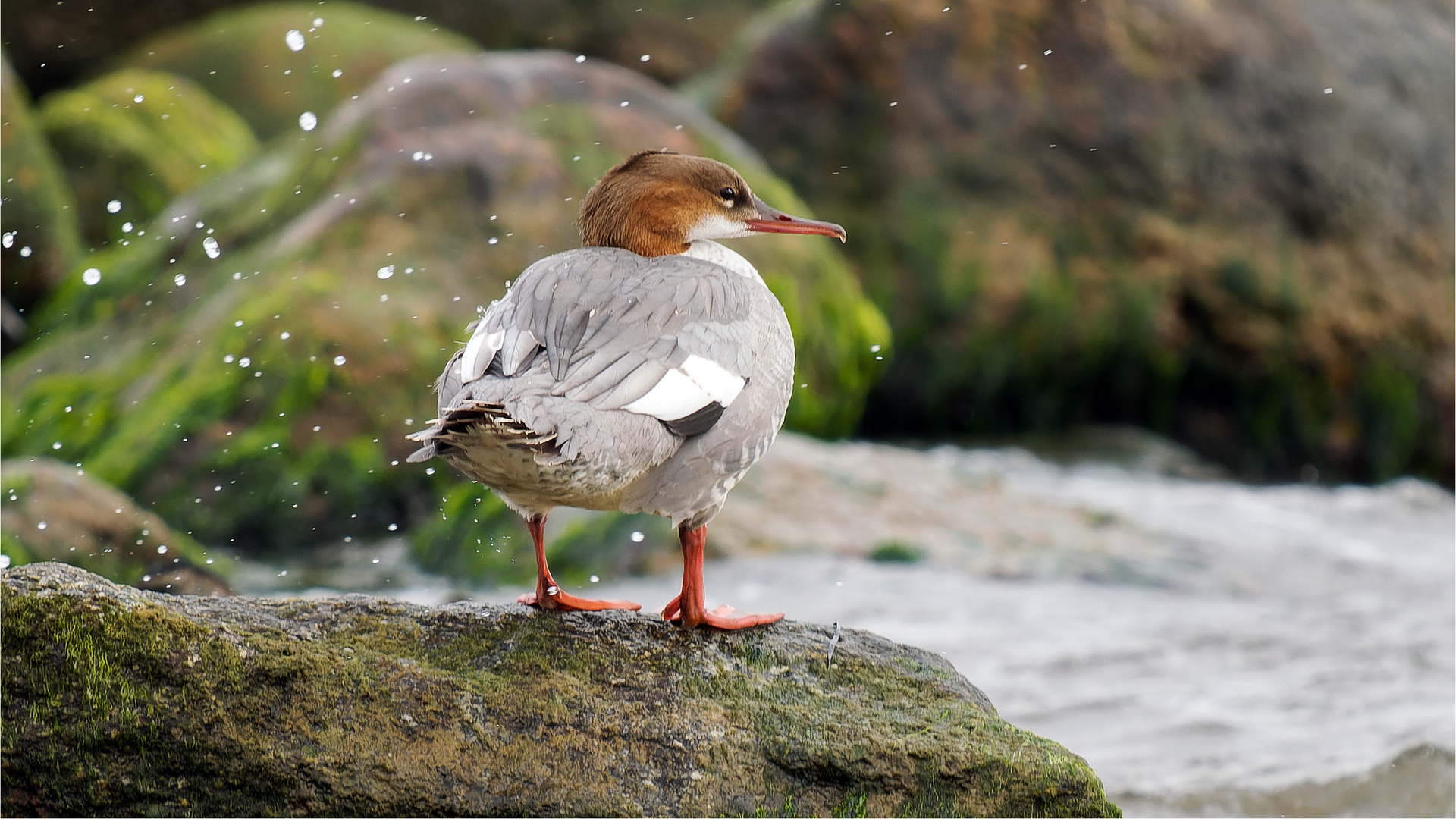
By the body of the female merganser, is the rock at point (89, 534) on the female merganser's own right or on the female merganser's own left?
on the female merganser's own left

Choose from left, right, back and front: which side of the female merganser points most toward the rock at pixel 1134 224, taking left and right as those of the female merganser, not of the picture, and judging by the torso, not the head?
front

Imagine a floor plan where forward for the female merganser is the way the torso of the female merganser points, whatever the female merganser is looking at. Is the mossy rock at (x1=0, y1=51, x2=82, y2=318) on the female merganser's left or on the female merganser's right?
on the female merganser's left

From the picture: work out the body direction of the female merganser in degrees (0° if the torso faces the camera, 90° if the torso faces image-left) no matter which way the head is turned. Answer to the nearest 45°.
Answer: approximately 225°

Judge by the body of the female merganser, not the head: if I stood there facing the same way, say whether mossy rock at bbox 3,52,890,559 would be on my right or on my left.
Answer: on my left

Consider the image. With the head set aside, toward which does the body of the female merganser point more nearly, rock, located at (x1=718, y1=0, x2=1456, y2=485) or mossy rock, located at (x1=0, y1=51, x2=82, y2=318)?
the rock

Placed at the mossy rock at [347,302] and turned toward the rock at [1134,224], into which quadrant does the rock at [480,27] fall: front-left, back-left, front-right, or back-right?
front-left
